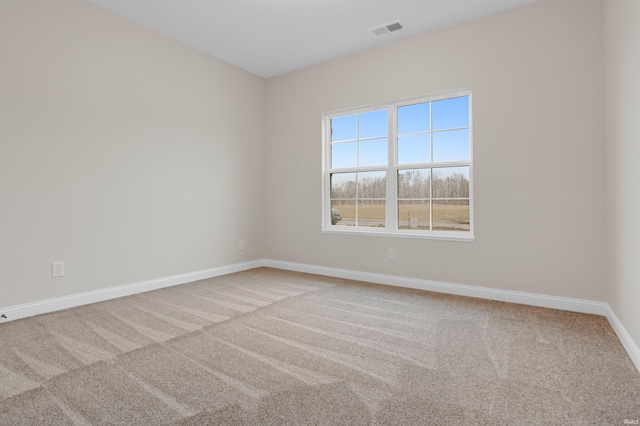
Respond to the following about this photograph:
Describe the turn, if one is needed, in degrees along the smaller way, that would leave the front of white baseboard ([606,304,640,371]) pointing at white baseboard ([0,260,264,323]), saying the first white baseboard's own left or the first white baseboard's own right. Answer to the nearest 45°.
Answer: approximately 45° to the first white baseboard's own left

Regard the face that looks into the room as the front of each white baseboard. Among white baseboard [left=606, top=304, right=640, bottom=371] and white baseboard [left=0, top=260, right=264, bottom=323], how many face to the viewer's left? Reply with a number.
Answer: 1

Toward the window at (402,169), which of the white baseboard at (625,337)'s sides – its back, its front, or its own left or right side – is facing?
front

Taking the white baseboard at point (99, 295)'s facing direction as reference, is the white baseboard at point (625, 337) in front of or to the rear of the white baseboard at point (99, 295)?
in front

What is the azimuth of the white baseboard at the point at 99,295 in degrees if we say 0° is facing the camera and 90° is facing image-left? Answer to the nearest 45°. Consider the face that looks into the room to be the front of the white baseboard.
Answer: approximately 315°

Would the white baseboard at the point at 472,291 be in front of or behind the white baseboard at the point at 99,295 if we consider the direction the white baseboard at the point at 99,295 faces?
in front

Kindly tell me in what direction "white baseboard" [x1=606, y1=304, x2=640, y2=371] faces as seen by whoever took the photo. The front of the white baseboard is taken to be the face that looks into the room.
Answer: facing to the left of the viewer

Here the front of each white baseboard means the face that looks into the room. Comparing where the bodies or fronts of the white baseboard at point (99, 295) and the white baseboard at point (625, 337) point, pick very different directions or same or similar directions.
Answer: very different directions

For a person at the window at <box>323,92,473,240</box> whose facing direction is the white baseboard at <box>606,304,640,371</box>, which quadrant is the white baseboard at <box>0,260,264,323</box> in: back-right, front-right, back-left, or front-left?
back-right

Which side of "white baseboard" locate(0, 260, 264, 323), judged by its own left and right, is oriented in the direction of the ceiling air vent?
front
